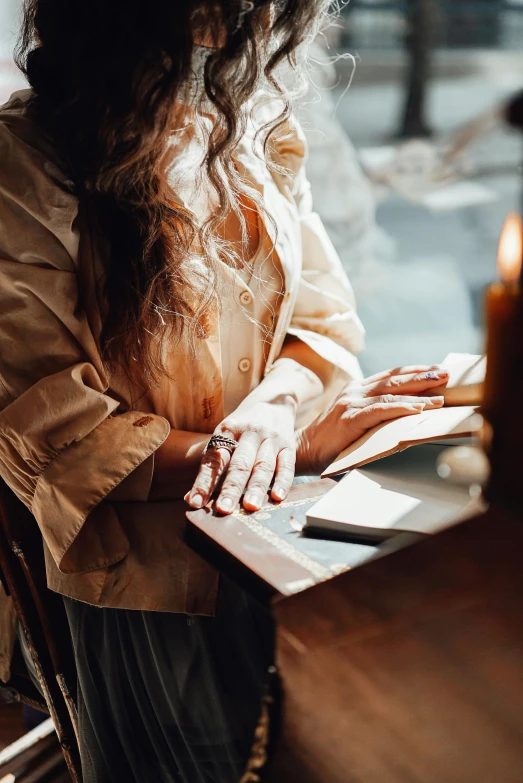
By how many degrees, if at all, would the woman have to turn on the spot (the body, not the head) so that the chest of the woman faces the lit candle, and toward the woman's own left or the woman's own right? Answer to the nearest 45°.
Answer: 0° — they already face it

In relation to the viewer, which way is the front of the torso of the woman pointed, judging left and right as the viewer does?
facing the viewer and to the right of the viewer

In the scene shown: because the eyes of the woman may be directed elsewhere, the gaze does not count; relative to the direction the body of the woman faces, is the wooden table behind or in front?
in front
